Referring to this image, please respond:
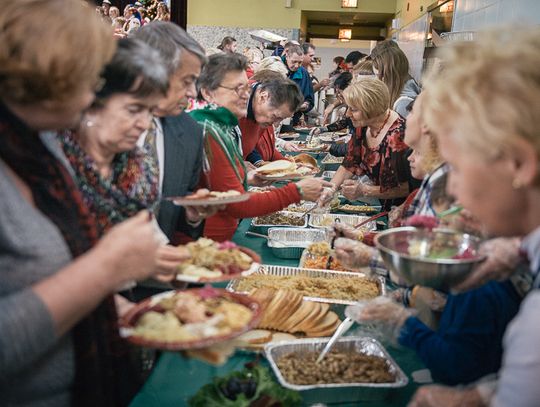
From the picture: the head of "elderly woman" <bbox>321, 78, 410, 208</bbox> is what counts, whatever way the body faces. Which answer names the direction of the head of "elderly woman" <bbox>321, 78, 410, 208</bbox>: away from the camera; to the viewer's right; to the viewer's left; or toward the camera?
to the viewer's left

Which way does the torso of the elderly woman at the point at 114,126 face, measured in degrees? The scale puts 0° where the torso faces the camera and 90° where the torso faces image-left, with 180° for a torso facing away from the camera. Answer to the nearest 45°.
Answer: approximately 315°

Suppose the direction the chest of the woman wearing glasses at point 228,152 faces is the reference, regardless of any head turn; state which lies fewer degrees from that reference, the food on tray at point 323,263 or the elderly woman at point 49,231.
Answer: the food on tray

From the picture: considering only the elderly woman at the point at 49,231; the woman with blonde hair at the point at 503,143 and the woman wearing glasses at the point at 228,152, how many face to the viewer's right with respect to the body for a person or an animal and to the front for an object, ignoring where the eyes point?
2

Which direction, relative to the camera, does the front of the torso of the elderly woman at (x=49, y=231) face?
to the viewer's right

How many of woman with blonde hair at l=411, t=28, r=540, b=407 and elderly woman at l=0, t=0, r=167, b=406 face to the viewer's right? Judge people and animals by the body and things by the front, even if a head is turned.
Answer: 1

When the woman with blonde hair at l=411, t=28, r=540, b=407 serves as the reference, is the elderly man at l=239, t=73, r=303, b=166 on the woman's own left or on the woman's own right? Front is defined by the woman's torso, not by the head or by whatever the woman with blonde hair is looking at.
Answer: on the woman's own right

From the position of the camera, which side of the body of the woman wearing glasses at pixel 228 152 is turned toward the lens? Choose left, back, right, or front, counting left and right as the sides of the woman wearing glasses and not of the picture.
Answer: right

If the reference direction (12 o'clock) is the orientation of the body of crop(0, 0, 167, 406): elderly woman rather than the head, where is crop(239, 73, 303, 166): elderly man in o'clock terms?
The elderly man is roughly at 10 o'clock from the elderly woman.

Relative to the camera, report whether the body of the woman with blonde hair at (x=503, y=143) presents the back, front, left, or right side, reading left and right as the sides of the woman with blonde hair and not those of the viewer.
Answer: left
